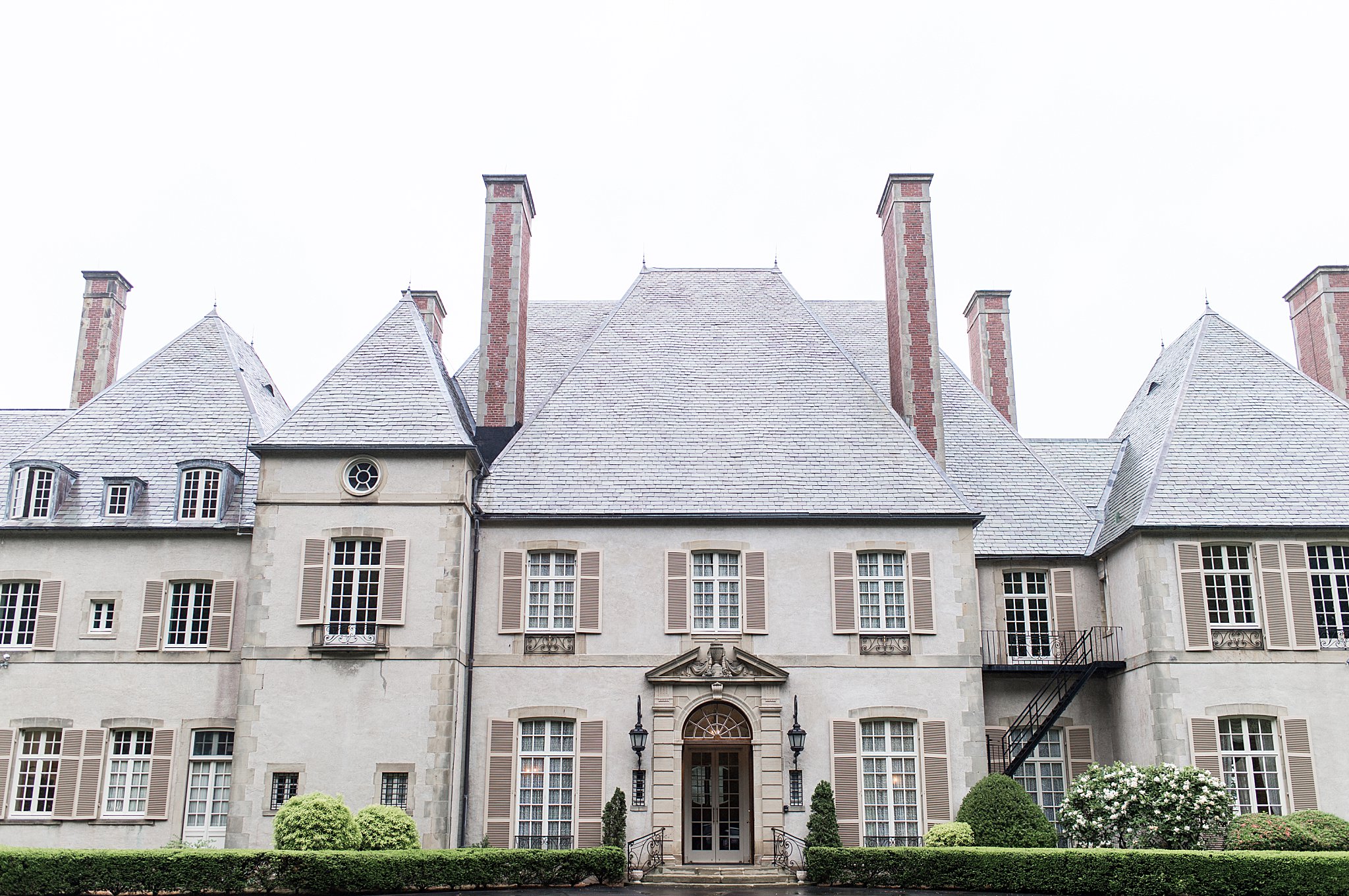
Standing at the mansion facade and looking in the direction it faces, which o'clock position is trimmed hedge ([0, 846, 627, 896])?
The trimmed hedge is roughly at 2 o'clock from the mansion facade.

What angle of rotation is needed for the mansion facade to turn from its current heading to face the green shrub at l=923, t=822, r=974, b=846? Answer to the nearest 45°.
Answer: approximately 90° to its left

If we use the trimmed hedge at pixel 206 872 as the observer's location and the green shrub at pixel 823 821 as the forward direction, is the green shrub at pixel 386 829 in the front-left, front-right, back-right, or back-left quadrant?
front-left

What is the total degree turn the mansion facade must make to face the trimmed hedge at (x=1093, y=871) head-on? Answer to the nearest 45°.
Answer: approximately 45° to its left

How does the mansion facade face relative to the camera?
toward the camera

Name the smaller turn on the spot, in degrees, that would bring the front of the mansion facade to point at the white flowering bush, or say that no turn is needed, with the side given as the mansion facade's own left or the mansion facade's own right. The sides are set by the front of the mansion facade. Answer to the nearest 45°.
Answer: approximately 90° to the mansion facade's own left
